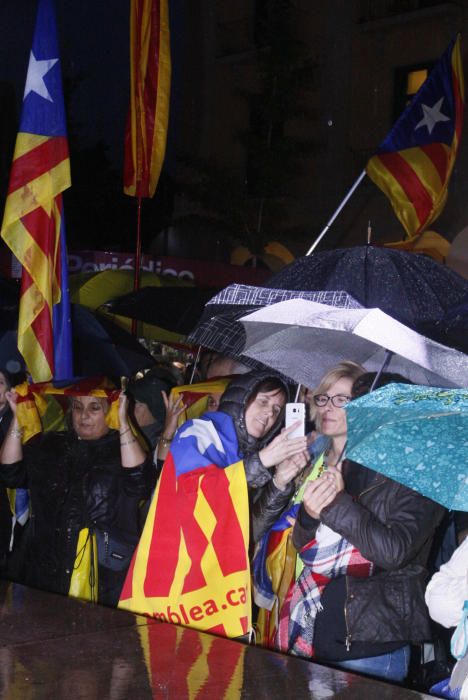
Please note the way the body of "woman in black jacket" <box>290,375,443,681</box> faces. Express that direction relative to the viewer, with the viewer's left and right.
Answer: facing the viewer and to the left of the viewer

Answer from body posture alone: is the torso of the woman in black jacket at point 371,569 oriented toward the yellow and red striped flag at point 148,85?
no

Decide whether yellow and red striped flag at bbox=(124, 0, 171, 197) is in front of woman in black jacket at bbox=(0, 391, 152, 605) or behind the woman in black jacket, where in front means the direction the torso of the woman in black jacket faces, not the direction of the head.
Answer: behind

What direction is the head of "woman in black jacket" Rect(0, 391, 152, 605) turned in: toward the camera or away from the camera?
toward the camera

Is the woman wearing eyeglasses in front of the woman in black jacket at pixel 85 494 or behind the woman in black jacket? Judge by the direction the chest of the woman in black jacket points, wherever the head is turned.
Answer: in front

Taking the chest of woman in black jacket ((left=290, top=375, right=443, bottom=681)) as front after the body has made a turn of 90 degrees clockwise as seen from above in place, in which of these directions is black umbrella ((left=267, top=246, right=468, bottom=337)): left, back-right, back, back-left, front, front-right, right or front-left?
front-right

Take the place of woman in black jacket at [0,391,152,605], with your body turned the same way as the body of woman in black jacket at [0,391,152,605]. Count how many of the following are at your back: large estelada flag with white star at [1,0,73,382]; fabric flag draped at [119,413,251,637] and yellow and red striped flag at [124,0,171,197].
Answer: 2

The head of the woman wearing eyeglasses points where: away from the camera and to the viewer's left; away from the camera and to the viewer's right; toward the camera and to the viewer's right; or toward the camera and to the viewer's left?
toward the camera and to the viewer's left

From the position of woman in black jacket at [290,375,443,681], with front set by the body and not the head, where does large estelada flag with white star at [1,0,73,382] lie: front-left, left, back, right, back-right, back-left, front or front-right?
right

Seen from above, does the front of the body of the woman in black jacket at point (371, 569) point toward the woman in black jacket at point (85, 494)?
no

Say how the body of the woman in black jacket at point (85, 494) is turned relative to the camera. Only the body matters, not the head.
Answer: toward the camera

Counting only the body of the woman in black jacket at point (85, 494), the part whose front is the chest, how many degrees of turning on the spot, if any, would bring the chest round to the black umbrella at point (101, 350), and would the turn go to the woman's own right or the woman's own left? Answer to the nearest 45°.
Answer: approximately 180°

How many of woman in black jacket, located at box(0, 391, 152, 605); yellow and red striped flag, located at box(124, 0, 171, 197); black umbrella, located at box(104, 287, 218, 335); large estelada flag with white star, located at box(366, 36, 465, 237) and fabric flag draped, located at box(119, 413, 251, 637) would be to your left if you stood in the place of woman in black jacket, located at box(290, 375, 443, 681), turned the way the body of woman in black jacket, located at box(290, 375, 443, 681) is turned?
0

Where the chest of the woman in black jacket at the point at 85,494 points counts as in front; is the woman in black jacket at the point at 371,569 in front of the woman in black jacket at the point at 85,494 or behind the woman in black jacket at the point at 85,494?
in front

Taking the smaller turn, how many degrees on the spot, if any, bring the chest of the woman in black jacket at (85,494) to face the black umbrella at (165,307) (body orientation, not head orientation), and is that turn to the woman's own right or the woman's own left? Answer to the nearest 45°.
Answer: approximately 180°
